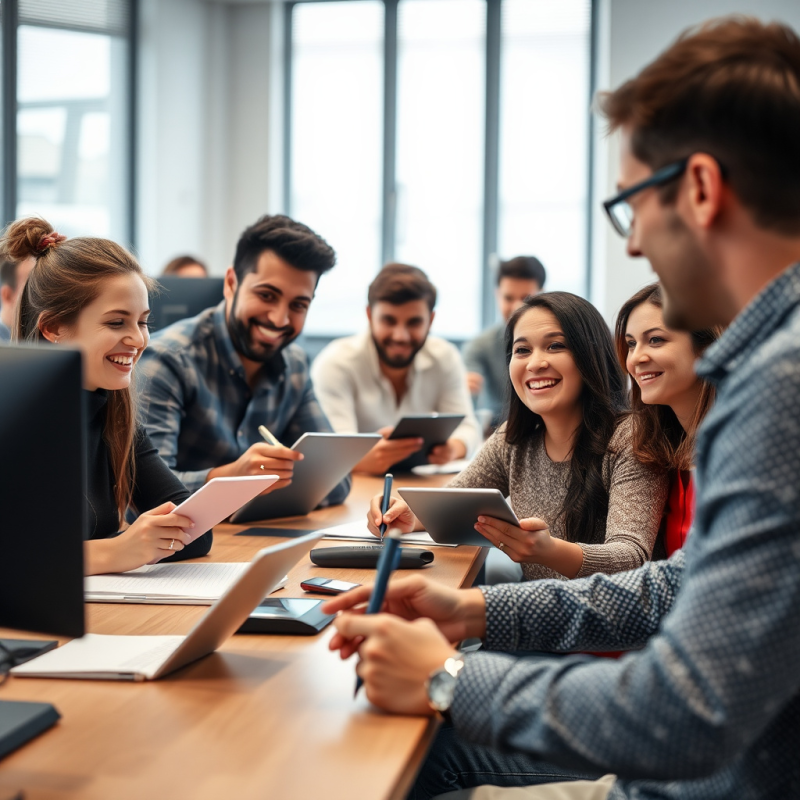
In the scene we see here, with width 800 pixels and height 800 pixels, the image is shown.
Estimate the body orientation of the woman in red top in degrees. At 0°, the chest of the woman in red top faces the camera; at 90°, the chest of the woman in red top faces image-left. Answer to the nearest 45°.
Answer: approximately 45°

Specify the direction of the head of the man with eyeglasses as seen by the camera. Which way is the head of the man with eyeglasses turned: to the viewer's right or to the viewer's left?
to the viewer's left

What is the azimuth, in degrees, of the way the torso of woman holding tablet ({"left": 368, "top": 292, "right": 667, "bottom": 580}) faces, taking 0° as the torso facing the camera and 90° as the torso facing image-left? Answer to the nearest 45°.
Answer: approximately 45°

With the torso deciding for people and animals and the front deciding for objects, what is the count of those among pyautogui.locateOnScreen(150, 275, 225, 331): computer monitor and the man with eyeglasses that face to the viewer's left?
1

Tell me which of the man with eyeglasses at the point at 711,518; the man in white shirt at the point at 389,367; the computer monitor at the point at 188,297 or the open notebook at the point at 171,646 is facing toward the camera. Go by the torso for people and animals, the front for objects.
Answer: the man in white shirt

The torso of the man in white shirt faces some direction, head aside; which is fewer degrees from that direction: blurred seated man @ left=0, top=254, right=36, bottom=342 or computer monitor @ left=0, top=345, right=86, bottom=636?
the computer monitor

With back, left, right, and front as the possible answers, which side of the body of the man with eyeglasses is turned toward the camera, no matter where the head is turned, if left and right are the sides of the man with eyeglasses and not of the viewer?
left
